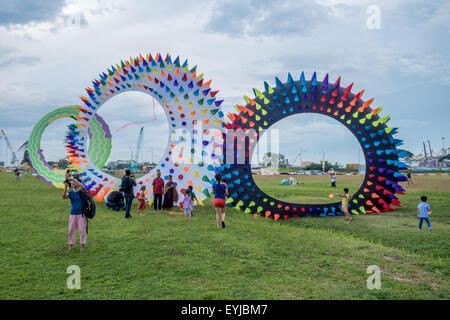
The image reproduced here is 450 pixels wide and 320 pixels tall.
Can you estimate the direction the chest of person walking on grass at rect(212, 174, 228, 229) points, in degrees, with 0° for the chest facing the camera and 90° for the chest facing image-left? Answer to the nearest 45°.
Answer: approximately 180°

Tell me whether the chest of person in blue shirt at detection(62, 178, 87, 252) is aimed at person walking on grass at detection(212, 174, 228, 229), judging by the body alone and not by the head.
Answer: no

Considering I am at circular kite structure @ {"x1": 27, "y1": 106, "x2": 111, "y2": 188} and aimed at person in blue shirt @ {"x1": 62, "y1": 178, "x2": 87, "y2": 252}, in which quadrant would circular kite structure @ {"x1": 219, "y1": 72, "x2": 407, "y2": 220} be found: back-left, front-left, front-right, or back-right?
front-left

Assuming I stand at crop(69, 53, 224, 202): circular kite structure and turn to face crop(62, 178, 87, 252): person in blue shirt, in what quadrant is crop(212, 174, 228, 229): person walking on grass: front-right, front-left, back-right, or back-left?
front-left

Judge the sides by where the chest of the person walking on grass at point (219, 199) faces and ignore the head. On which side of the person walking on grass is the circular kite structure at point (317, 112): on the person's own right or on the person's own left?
on the person's own right

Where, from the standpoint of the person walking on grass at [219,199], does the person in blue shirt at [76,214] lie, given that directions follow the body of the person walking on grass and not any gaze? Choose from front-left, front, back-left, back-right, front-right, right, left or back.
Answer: back-left

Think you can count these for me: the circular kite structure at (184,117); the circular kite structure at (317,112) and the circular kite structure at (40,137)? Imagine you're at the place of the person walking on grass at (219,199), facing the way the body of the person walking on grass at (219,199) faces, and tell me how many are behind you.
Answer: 0
